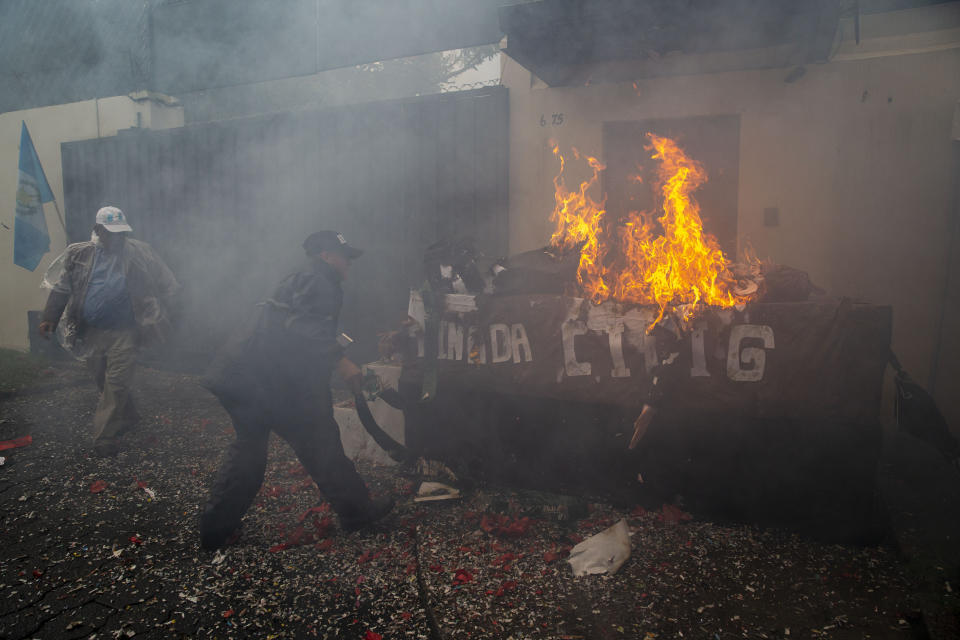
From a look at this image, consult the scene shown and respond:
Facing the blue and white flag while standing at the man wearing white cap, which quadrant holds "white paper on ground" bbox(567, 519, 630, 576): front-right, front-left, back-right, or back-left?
back-right

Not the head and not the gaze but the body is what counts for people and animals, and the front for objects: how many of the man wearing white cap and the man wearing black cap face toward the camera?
1

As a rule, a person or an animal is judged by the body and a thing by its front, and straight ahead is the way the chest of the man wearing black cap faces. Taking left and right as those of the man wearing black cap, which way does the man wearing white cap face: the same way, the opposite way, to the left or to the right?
to the right

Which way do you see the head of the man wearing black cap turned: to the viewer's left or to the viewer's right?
to the viewer's right

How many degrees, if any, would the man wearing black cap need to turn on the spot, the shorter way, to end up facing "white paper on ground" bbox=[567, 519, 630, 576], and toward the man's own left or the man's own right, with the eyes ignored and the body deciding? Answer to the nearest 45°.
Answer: approximately 45° to the man's own right

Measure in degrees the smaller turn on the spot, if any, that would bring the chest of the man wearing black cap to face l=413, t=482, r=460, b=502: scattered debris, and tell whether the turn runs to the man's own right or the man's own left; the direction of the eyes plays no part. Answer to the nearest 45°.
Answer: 0° — they already face it

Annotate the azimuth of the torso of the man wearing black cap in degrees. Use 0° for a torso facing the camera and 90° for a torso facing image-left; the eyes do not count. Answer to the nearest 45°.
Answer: approximately 270°

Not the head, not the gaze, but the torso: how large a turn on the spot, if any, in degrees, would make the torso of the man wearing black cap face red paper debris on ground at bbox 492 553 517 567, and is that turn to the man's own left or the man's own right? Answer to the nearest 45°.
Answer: approximately 45° to the man's own right

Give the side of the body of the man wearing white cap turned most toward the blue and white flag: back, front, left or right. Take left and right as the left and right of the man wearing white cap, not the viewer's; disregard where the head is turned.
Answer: back

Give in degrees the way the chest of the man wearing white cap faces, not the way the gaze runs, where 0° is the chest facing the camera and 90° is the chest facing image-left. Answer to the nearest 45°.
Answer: approximately 0°

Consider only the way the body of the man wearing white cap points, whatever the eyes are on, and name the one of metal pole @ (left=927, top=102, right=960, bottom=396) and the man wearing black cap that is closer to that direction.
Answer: the man wearing black cap

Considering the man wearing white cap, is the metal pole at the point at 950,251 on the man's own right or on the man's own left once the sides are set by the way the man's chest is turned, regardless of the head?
on the man's own left

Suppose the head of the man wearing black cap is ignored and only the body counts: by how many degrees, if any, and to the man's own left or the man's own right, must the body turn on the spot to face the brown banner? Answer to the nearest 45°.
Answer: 0° — they already face it
